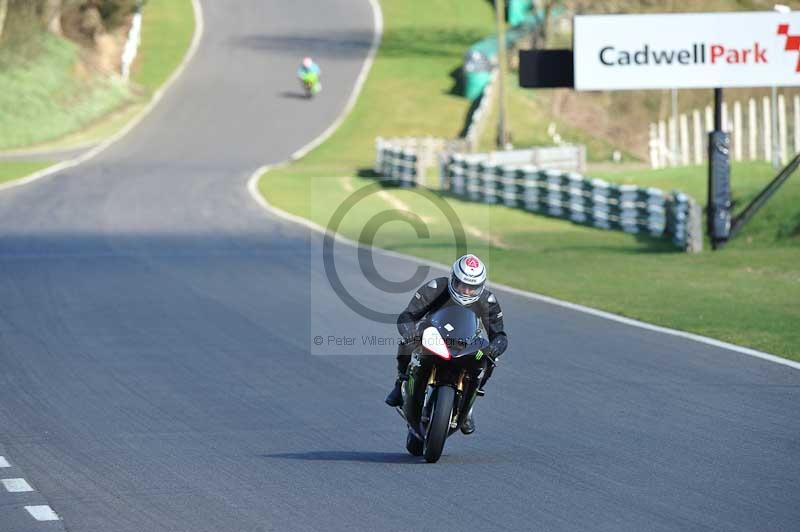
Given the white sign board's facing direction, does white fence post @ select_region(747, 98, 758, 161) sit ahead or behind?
behind

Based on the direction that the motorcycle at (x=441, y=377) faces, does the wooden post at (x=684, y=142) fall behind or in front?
behind

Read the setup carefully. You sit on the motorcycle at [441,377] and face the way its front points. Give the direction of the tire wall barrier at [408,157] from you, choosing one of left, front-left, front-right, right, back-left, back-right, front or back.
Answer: back

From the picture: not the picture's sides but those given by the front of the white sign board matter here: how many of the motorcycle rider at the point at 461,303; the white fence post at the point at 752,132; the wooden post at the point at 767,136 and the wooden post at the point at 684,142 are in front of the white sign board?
1

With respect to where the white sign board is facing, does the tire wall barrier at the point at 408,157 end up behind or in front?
behind

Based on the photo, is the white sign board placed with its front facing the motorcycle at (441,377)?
yes

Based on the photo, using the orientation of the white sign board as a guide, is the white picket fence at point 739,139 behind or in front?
behind

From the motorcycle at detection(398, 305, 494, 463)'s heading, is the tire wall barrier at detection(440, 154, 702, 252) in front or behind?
behind

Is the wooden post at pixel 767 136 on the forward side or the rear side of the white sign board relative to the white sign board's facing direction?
on the rear side

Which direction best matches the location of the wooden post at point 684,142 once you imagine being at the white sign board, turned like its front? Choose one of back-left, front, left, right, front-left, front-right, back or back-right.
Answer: back

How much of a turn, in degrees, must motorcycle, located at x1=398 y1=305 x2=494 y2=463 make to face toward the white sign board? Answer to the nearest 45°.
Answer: approximately 180°

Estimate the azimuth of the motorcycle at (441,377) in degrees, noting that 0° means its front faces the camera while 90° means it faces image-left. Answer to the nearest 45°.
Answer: approximately 0°

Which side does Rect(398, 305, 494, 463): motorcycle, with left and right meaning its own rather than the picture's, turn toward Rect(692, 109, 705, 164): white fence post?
back
